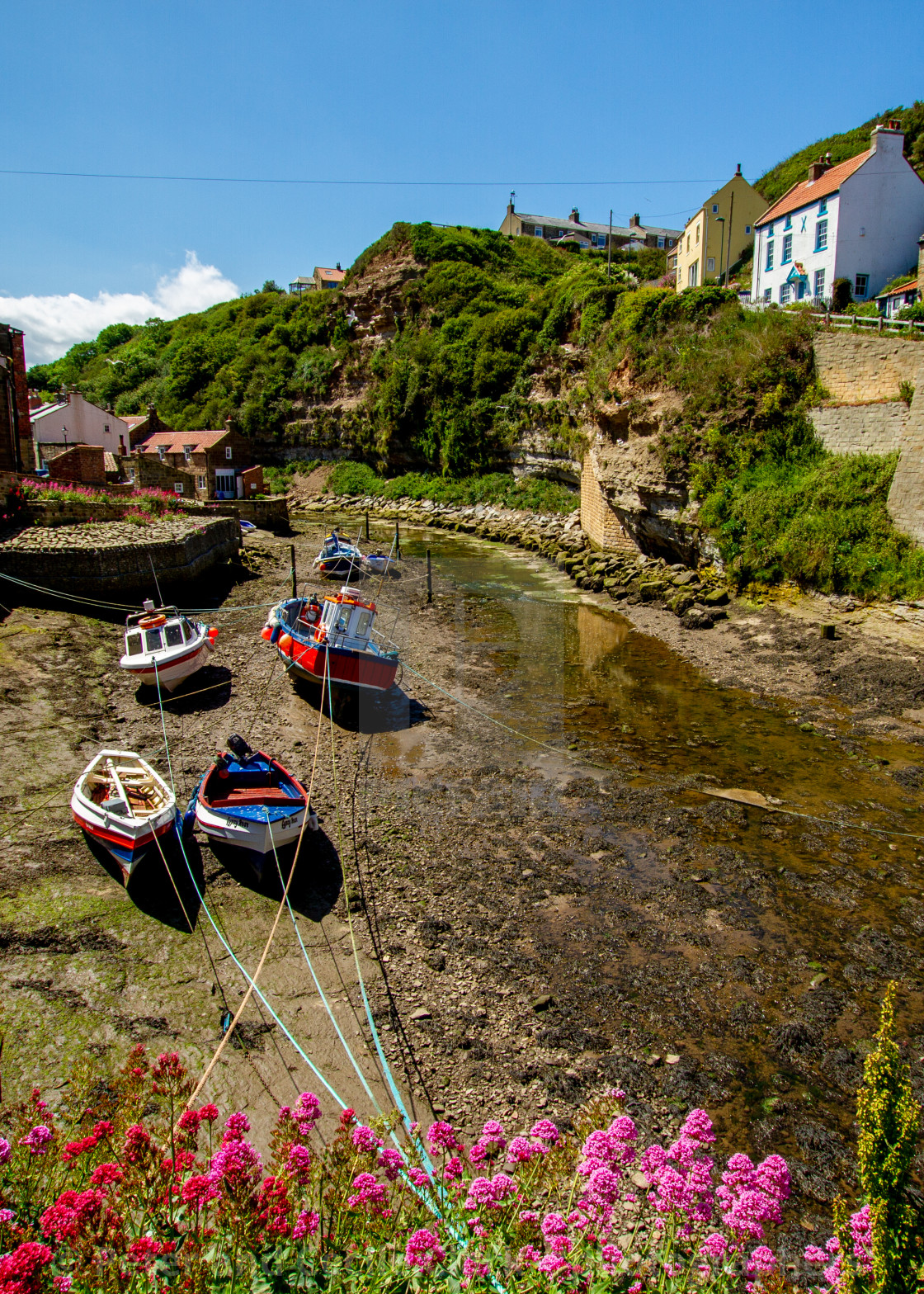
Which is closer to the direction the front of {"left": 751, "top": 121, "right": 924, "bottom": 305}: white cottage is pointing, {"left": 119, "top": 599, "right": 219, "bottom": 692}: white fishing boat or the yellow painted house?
the white fishing boat

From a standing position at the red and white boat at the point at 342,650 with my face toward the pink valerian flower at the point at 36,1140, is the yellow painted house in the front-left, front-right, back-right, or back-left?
back-left

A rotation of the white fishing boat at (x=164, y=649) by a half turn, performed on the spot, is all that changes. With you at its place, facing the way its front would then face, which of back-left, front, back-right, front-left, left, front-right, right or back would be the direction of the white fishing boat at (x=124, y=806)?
back-right

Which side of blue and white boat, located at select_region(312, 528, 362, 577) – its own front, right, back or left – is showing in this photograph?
front

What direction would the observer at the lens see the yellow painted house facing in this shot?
facing the viewer and to the left of the viewer

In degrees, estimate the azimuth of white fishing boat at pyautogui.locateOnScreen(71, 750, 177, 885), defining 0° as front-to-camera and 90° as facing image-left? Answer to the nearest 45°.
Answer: approximately 0°

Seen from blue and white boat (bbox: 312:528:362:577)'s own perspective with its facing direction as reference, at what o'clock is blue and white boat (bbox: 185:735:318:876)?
blue and white boat (bbox: 185:735:318:876) is roughly at 12 o'clock from blue and white boat (bbox: 312:528:362:577).

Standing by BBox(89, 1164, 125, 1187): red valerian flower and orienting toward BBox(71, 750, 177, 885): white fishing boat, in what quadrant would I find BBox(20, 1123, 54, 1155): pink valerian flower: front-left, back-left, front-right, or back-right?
front-left

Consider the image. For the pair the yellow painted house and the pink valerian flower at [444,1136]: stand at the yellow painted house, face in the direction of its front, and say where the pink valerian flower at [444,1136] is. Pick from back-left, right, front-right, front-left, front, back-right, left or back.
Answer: front-left

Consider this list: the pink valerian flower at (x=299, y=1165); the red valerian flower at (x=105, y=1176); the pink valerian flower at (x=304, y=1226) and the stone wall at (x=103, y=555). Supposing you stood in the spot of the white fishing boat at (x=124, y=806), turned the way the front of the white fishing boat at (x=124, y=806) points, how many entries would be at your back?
1

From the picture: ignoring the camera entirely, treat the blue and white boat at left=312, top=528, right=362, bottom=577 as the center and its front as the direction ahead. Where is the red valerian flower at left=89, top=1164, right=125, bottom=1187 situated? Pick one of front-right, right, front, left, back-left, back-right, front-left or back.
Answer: front
